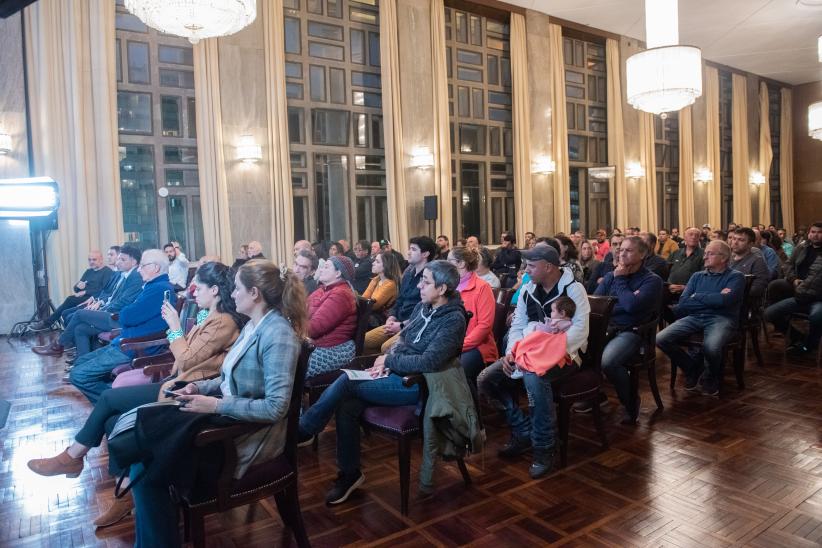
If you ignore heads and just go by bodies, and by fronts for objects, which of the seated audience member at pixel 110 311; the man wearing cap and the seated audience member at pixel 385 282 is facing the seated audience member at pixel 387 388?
the man wearing cap

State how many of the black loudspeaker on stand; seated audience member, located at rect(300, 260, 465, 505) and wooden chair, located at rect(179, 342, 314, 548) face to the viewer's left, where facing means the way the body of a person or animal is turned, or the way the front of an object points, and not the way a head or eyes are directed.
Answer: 2

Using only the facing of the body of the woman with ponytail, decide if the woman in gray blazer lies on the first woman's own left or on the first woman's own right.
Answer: on the first woman's own left

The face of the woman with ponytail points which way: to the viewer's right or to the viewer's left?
to the viewer's left

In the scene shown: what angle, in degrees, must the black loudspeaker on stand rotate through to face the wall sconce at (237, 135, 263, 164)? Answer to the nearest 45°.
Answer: approximately 90° to its right

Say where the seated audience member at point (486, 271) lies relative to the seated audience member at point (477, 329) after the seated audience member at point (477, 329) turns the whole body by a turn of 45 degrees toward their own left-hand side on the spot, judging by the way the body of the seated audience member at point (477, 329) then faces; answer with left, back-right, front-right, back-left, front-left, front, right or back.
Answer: back-right

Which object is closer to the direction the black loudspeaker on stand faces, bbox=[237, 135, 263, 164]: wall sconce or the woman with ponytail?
the woman with ponytail

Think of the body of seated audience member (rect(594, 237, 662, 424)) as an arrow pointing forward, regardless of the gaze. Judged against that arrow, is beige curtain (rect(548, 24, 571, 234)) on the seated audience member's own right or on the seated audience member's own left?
on the seated audience member's own right

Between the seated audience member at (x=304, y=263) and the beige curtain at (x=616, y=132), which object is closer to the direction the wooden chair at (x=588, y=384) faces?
the seated audience member

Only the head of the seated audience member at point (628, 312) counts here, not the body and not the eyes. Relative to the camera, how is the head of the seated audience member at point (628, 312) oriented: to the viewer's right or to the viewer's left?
to the viewer's left

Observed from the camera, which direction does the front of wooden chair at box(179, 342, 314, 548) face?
facing to the left of the viewer

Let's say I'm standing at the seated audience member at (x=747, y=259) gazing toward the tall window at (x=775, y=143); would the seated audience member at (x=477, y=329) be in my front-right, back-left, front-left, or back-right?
back-left

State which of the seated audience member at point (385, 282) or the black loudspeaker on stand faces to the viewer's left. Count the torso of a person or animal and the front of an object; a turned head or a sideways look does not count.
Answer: the seated audience member

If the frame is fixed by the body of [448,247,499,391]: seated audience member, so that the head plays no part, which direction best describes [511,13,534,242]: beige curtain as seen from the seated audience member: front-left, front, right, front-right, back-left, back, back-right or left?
right

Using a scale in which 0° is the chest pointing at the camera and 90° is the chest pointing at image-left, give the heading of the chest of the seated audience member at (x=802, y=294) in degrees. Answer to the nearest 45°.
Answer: approximately 45°
